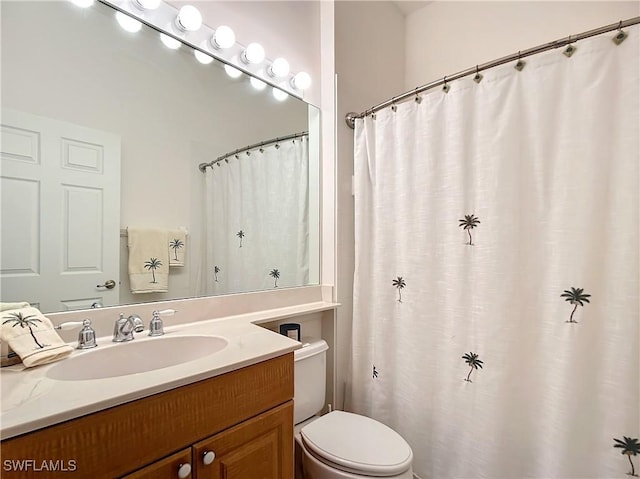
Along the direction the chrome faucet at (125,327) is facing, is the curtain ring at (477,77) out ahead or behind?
ahead

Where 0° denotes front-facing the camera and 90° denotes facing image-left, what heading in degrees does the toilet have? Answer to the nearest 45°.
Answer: approximately 315°

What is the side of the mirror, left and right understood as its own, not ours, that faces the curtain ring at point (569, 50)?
front

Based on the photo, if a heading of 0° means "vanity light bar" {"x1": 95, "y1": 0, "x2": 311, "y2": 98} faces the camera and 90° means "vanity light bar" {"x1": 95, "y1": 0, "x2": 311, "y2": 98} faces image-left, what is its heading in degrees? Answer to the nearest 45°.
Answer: approximately 315°

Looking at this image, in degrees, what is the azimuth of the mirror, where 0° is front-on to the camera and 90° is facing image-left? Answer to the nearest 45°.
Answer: approximately 315°
